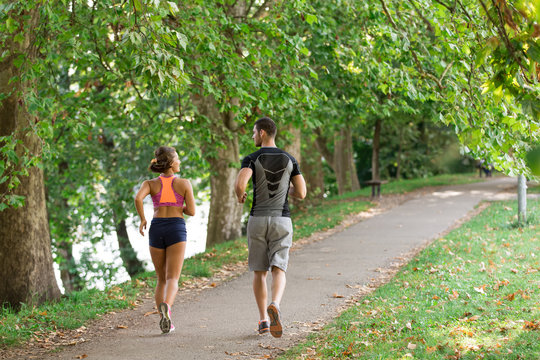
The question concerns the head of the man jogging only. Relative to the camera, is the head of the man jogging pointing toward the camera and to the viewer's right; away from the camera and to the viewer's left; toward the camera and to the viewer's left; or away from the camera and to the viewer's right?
away from the camera and to the viewer's left

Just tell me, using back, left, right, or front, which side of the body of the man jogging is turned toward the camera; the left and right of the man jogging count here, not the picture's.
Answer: back

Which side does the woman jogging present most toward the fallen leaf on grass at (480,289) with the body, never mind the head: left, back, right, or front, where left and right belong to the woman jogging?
right

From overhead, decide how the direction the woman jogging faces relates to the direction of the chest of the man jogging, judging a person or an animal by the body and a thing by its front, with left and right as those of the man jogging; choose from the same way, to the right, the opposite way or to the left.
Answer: the same way

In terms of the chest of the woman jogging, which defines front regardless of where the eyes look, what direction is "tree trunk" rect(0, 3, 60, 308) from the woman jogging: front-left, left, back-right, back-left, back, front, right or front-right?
front-left

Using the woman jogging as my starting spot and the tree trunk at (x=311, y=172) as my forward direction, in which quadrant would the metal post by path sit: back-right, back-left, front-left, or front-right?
front-right

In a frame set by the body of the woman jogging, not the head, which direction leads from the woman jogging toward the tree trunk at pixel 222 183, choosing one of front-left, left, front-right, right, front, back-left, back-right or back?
front

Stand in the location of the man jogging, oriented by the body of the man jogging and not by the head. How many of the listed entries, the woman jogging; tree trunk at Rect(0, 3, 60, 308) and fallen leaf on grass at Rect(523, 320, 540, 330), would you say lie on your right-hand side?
1

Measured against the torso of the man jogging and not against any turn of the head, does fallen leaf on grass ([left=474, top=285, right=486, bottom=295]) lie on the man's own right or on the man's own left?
on the man's own right

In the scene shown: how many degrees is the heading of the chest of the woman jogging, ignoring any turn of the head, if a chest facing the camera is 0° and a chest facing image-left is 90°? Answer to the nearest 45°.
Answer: approximately 180°

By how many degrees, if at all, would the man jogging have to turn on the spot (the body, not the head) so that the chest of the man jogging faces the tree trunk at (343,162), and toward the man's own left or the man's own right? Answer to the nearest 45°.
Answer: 0° — they already face it

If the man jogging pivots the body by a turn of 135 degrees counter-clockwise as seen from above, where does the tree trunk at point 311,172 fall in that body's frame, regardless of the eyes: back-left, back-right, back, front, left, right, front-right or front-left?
back-right

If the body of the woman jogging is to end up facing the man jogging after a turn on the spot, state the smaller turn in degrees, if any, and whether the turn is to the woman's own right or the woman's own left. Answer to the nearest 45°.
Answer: approximately 135° to the woman's own right

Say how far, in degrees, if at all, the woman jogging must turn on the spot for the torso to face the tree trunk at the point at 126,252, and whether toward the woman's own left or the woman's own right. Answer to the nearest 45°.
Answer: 0° — they already face it

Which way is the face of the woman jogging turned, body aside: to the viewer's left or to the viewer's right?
to the viewer's right
